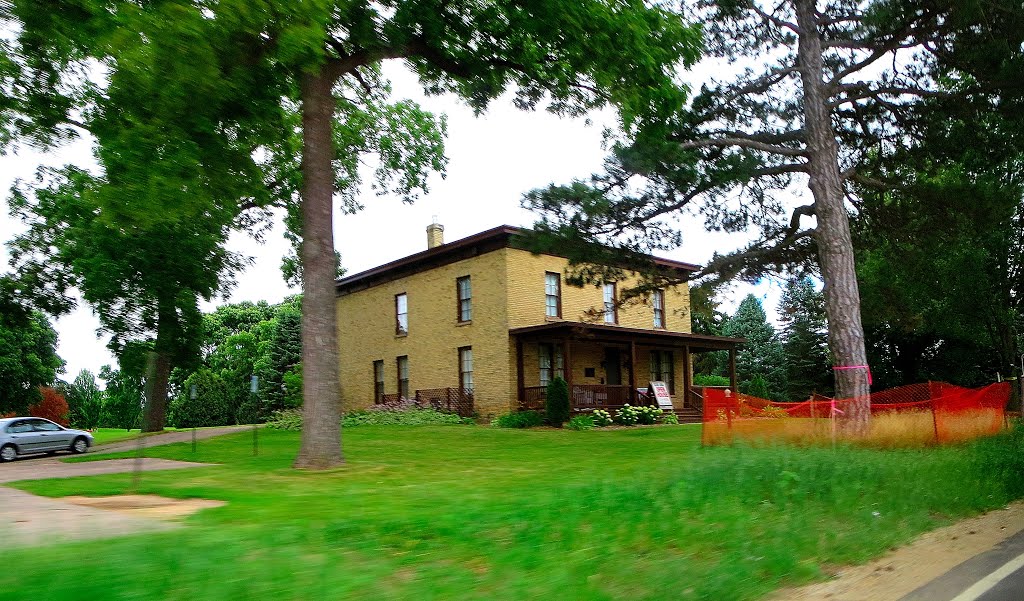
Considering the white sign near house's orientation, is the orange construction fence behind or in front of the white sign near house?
in front

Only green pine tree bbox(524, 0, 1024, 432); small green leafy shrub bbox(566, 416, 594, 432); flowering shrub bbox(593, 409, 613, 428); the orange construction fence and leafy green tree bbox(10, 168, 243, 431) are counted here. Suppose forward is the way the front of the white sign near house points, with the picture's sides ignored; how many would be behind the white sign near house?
0

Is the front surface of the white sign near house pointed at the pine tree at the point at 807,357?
no

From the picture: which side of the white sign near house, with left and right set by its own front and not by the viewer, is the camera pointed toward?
front

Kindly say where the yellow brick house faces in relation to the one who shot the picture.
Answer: facing the viewer and to the right of the viewer

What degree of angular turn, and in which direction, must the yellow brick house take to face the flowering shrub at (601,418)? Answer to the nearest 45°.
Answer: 0° — it already faces it

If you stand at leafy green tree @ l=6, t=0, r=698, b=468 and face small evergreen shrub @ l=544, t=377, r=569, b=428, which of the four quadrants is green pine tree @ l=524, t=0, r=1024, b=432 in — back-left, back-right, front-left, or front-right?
front-right

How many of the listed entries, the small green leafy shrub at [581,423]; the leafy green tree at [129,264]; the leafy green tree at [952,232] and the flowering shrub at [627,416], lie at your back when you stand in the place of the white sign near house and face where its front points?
0

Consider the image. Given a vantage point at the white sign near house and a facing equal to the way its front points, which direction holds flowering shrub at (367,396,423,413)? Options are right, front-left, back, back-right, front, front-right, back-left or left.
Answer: right

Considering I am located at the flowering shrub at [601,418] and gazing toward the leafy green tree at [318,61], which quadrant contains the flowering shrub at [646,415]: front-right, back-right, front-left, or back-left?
back-left

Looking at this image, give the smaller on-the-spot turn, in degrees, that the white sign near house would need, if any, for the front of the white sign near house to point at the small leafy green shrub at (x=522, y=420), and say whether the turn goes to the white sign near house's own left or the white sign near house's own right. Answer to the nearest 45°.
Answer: approximately 45° to the white sign near house's own right

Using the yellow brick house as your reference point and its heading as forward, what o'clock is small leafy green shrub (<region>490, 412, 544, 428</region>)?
The small leafy green shrub is roughly at 1 o'clock from the yellow brick house.
